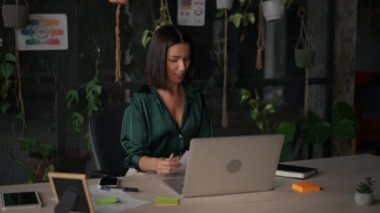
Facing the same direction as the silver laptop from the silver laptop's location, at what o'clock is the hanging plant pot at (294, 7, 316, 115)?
The hanging plant pot is roughly at 2 o'clock from the silver laptop.

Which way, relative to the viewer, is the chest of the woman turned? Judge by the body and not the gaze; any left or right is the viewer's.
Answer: facing the viewer and to the right of the viewer

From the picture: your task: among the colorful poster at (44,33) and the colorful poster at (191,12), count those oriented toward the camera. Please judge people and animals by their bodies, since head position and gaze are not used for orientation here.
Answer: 2

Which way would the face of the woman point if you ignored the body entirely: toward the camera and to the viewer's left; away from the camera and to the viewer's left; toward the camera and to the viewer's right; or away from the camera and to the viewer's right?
toward the camera and to the viewer's right

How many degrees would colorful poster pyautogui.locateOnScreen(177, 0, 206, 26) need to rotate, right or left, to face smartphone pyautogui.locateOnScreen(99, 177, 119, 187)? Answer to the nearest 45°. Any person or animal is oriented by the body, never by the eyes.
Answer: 0° — it already faces it

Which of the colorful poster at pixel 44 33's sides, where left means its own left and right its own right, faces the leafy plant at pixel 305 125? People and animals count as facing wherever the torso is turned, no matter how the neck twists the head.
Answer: left

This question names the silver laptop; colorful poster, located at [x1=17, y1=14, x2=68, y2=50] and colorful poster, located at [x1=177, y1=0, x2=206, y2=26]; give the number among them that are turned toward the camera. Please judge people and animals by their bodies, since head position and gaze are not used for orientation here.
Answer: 2

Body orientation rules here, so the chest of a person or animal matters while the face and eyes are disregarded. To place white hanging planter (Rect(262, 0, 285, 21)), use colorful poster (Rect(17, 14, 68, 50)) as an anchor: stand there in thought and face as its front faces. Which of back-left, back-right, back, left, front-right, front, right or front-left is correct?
left

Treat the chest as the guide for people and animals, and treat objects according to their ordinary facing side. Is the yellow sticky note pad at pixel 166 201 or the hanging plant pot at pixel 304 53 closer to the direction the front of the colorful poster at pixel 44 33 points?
the yellow sticky note pad

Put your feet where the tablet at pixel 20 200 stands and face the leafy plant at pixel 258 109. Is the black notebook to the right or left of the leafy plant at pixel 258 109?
right

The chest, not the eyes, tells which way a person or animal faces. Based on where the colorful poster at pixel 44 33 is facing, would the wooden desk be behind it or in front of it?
in front

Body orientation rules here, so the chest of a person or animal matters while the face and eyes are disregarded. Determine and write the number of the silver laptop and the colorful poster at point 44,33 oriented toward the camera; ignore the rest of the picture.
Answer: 1

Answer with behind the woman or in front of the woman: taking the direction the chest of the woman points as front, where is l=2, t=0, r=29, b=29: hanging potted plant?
behind

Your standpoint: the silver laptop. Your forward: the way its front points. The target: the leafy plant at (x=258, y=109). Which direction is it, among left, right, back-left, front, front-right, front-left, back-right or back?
front-right

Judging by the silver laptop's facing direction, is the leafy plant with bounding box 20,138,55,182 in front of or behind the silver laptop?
in front

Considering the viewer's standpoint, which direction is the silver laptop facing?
facing away from the viewer and to the left of the viewer

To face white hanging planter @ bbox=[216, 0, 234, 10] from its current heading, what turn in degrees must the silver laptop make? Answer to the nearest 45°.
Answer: approximately 45° to its right
